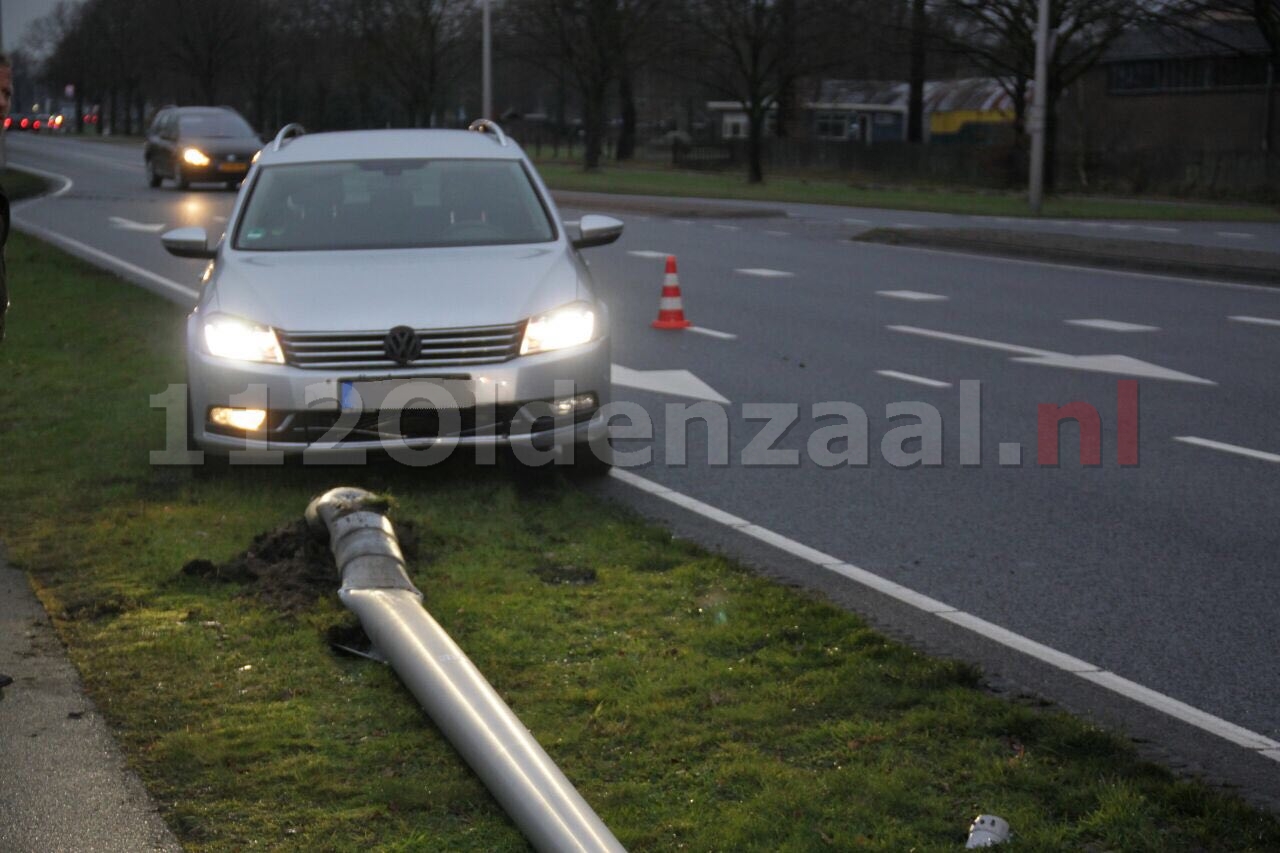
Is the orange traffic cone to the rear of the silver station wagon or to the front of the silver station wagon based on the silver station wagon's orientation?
to the rear

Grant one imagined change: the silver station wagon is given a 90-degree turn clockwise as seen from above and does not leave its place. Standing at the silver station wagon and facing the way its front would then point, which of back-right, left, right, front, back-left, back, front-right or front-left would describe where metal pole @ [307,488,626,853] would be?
left

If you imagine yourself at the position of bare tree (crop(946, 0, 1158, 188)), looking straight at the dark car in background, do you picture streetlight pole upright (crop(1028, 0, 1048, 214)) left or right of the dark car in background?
left

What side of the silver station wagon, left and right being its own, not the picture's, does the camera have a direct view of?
front

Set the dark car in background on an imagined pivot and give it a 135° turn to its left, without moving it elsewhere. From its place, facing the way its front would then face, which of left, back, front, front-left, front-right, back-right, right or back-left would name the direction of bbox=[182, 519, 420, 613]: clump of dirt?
back

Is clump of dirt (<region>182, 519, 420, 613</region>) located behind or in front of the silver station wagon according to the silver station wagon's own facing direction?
in front

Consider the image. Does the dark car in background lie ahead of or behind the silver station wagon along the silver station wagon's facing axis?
behind

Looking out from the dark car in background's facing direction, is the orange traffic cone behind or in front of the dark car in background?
in front

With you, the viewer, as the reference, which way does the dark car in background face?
facing the viewer and to the right of the viewer

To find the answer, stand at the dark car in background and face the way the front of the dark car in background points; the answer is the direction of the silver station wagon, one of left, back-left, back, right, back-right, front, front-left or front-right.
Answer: front-right

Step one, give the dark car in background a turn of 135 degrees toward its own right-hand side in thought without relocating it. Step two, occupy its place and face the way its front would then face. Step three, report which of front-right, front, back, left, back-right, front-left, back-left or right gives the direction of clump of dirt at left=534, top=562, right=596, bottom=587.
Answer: left

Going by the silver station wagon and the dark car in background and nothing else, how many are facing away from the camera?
0
